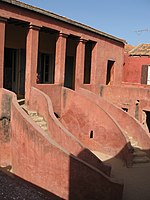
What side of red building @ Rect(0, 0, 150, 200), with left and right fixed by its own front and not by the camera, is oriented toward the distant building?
left
